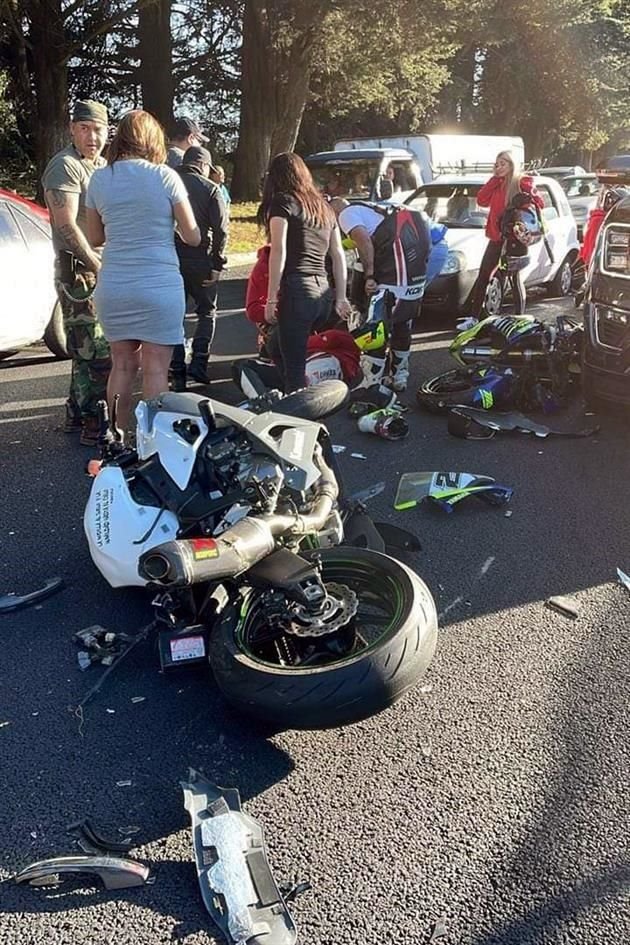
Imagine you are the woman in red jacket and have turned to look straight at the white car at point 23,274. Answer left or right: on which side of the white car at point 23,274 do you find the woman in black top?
left

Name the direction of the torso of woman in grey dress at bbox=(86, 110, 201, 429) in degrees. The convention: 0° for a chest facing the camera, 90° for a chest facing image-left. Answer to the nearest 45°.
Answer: approximately 180°

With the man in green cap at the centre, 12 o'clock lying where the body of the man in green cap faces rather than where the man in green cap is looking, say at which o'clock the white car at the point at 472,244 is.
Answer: The white car is roughly at 9 o'clock from the man in green cap.

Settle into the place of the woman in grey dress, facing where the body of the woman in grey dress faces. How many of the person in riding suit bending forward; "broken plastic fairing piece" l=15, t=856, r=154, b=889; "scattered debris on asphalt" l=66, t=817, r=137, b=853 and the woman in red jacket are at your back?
2

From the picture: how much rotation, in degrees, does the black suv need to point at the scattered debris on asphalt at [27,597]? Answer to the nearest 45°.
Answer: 0° — it already faces it

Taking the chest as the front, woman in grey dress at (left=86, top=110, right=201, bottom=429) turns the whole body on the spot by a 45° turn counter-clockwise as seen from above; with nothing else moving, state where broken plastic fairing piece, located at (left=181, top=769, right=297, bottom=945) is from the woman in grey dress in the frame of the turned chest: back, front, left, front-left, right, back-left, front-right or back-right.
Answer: back-left

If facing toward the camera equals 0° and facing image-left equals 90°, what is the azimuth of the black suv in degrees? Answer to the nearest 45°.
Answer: approximately 45°

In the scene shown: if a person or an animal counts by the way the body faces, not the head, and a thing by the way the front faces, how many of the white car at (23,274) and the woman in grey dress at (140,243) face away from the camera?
1
